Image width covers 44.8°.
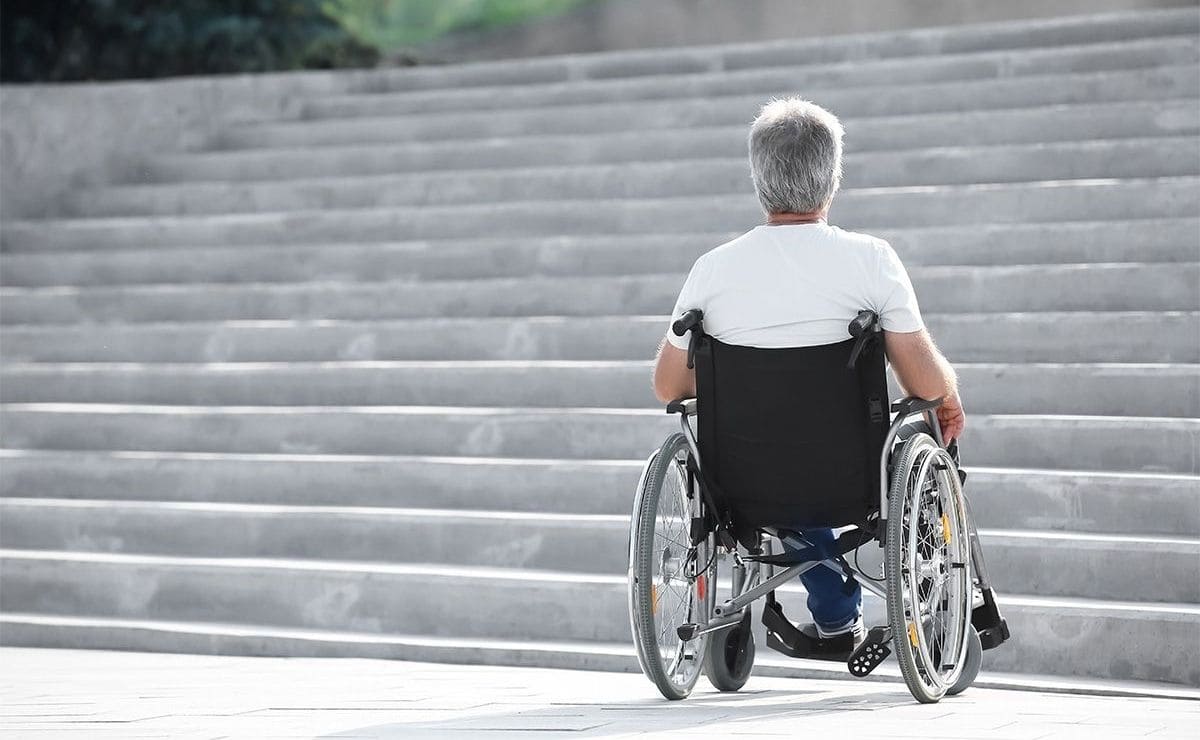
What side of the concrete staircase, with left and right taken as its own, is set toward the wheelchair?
front

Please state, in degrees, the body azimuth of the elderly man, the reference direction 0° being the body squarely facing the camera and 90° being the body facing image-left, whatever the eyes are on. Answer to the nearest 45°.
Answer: approximately 180°

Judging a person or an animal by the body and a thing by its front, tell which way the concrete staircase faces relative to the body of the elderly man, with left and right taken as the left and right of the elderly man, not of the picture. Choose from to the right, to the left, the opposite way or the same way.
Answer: the opposite way

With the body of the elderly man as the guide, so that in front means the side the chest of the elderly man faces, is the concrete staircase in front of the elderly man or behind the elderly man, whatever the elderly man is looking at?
in front

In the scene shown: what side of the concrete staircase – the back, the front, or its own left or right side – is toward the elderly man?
front

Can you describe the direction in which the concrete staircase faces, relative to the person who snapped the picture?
facing the viewer

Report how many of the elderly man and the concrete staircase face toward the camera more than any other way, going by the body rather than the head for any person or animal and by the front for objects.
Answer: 1

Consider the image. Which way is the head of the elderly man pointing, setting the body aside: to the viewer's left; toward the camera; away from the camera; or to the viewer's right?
away from the camera
